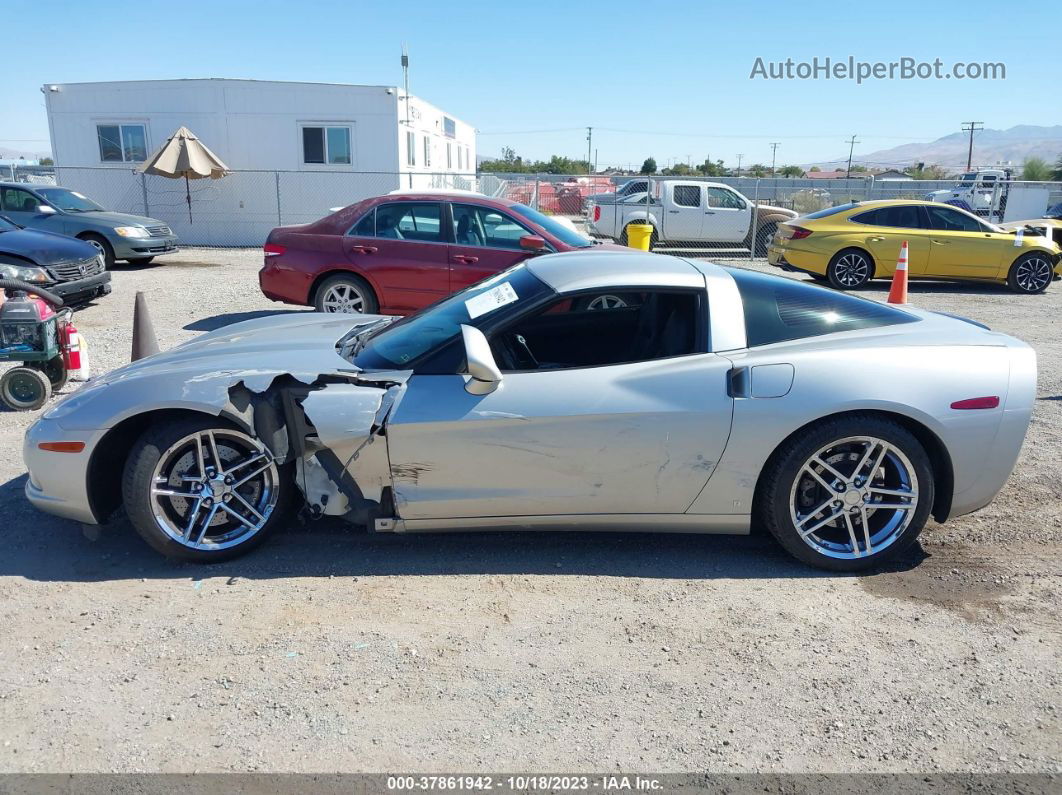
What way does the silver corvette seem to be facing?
to the viewer's left

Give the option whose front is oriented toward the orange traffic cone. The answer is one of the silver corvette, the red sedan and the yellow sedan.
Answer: the red sedan

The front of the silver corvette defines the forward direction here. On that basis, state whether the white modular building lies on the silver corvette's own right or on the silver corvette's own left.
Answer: on the silver corvette's own right

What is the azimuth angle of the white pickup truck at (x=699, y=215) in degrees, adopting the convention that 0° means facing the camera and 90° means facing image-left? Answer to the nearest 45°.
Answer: approximately 270°

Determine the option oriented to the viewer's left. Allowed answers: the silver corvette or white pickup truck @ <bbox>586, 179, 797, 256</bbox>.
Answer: the silver corvette

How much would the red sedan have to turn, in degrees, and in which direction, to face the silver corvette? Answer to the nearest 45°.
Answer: approximately 90° to its right

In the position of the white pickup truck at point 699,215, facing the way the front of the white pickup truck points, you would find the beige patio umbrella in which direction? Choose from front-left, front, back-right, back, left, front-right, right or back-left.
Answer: back

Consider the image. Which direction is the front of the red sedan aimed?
to the viewer's right

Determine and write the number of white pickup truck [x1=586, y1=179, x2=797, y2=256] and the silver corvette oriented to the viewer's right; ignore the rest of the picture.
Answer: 1

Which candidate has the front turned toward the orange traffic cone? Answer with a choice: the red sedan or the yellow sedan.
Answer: the red sedan

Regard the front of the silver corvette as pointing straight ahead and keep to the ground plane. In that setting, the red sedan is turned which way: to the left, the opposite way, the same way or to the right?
the opposite way

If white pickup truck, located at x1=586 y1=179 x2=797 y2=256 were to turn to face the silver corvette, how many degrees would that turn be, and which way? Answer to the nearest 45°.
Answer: approximately 90° to its right

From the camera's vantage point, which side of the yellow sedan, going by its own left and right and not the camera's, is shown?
right
